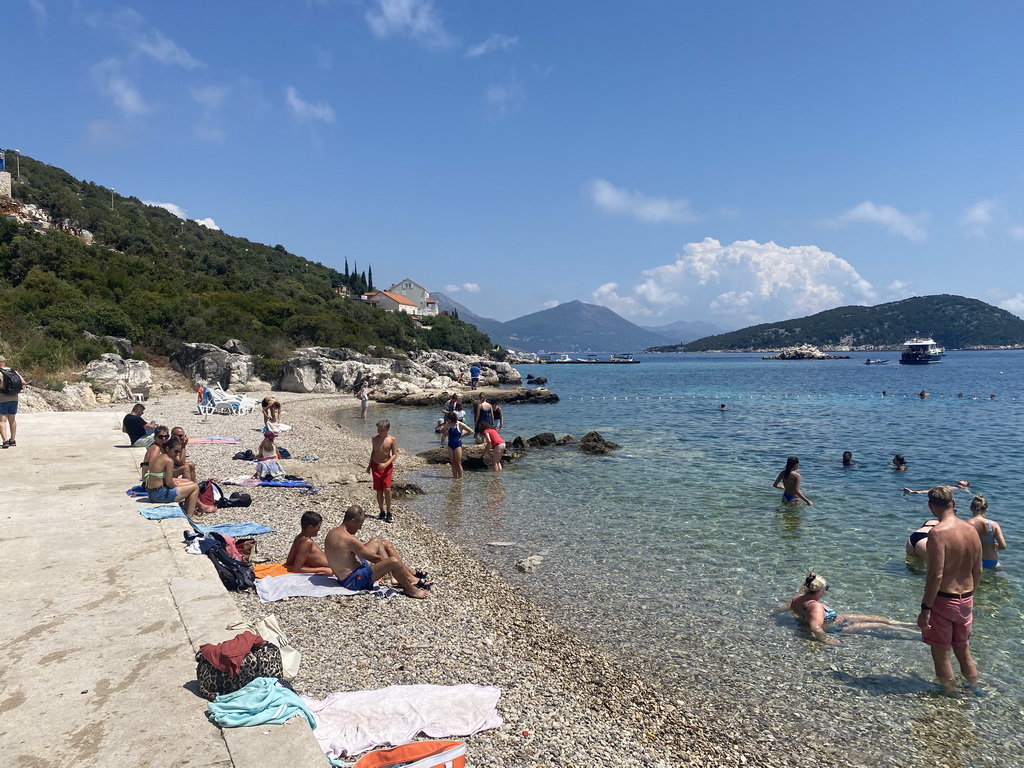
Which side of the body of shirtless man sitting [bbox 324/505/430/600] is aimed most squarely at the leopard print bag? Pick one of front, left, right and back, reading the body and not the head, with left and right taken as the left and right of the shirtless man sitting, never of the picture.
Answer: right

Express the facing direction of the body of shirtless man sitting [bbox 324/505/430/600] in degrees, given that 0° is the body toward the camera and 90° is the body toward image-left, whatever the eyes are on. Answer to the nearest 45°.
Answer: approximately 270°

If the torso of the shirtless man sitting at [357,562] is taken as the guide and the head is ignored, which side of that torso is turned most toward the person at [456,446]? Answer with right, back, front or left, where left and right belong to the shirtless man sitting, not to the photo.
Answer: left

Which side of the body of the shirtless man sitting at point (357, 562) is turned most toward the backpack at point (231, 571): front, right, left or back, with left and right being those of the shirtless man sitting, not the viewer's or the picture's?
back

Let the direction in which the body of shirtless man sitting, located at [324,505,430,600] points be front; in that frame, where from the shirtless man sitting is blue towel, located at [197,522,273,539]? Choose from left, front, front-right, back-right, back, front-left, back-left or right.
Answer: back-left

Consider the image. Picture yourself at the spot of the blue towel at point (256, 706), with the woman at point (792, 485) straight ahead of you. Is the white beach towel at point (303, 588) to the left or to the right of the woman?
left

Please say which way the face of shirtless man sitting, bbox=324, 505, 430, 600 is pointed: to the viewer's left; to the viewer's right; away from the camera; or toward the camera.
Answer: to the viewer's right

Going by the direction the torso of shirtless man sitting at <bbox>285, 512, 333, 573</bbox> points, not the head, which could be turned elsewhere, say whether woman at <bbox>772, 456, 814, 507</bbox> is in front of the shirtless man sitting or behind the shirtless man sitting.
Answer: in front

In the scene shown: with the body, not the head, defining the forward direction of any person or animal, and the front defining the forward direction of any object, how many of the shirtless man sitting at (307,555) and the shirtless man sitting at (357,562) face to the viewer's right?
2

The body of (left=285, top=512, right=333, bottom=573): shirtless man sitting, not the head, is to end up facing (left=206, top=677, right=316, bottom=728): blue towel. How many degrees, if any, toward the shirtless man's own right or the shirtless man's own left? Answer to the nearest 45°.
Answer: approximately 90° to the shirtless man's own right

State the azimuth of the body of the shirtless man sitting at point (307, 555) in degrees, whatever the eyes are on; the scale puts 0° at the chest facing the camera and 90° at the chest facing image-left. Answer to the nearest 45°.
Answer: approximately 270°

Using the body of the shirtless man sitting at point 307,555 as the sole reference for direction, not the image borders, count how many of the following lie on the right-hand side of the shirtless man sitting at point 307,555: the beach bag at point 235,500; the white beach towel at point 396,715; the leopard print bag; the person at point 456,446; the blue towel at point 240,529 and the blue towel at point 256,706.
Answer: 3

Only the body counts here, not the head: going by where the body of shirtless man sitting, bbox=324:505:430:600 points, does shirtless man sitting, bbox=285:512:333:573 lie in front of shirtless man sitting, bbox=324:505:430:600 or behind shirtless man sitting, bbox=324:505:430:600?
behind
